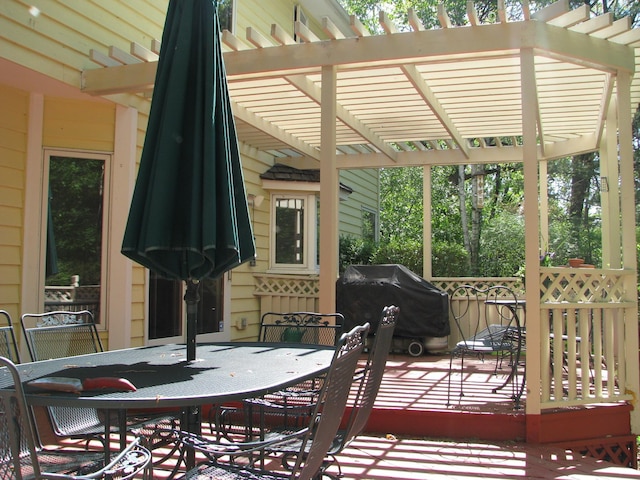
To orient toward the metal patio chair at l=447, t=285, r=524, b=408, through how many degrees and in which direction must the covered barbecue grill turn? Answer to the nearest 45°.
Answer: approximately 45° to its left

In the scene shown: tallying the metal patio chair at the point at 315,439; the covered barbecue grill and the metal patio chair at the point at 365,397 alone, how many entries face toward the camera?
1

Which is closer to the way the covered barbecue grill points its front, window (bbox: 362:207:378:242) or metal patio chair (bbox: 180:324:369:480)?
the metal patio chair

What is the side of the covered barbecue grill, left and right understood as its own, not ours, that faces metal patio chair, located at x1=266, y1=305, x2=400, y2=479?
front

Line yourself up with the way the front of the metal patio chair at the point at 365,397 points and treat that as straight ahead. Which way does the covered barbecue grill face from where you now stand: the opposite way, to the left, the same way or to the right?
to the left

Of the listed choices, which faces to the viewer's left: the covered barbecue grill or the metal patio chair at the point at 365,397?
the metal patio chair

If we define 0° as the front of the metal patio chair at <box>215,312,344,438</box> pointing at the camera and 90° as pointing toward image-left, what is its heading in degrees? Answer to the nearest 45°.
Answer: approximately 45°

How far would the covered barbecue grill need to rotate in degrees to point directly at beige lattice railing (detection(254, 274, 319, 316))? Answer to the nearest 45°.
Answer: approximately 90° to its right

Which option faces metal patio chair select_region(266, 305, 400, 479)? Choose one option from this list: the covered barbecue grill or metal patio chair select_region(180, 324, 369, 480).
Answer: the covered barbecue grill

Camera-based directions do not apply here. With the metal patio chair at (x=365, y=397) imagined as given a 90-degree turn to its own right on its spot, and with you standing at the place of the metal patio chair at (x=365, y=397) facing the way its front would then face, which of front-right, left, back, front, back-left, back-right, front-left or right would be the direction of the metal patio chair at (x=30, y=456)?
back-left

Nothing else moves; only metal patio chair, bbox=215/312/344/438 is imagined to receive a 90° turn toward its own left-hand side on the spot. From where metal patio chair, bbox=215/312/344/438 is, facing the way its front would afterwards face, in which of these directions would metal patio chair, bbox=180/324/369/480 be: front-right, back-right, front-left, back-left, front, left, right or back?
front-right

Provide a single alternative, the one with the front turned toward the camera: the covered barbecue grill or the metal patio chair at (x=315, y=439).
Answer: the covered barbecue grill

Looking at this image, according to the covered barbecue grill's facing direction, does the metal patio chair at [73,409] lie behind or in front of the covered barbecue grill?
in front

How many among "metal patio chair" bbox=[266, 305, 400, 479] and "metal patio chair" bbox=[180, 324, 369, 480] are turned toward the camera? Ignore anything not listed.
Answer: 0

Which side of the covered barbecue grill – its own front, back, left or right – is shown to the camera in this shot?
front

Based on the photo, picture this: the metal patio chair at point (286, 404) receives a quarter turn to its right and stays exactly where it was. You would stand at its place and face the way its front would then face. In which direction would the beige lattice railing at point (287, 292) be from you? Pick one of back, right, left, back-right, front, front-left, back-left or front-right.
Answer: front-right

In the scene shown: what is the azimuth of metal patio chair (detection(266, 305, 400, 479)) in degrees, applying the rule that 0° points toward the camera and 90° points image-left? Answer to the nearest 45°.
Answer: approximately 90°

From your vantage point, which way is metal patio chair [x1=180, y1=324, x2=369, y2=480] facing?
to the viewer's left
